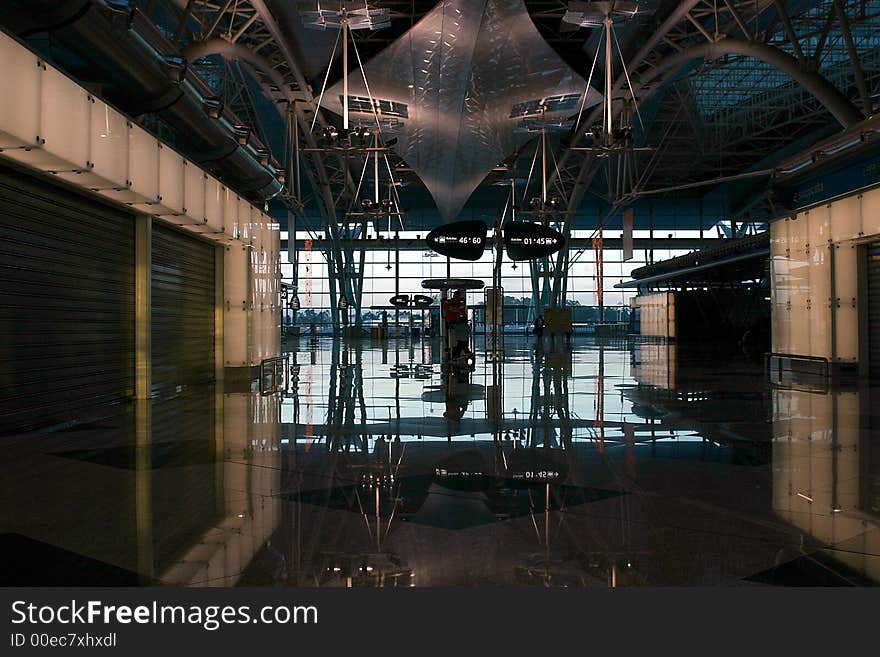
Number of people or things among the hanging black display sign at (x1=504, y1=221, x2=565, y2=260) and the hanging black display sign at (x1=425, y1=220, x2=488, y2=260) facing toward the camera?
2

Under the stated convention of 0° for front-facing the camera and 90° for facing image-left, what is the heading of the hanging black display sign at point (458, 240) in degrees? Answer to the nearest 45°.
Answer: approximately 0°

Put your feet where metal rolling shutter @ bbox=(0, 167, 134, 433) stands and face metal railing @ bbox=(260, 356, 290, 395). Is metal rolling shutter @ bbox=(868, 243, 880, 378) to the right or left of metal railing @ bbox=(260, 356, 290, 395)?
right

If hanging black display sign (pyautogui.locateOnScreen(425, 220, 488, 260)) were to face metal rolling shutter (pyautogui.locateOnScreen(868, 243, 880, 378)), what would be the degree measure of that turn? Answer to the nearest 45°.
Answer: approximately 45° to its left

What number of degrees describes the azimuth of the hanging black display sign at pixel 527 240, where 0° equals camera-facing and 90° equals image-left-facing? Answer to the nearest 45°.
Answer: approximately 0°

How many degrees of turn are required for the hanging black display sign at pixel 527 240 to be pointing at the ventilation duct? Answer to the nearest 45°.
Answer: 0° — it already faces it

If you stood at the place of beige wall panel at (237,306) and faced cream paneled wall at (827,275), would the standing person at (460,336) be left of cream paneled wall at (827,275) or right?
left
